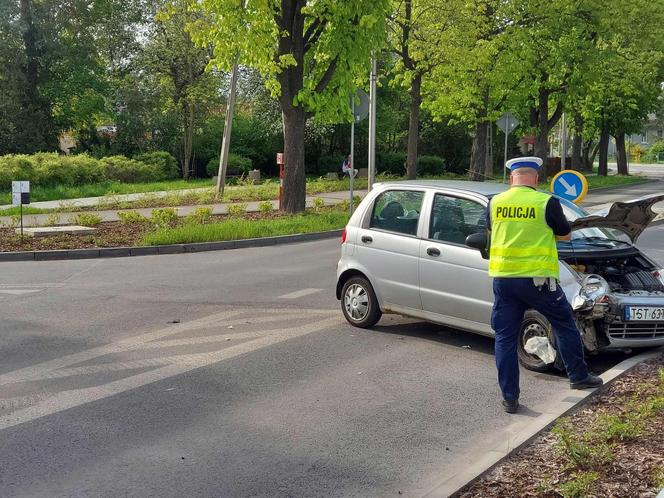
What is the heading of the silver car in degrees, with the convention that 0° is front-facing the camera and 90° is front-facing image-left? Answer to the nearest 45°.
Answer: approximately 315°

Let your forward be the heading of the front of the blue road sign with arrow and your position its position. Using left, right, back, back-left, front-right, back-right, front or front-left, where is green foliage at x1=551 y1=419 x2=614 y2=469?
front

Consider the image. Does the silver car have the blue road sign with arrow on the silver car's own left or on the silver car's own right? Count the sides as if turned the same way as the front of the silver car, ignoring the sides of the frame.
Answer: on the silver car's own left

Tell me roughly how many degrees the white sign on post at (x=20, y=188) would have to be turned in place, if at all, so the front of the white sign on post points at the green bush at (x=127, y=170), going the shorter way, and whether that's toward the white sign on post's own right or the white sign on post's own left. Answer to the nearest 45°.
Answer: approximately 180°

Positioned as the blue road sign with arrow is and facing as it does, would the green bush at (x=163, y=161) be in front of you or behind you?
behind

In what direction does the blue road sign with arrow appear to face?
toward the camera

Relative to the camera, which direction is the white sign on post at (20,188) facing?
toward the camera

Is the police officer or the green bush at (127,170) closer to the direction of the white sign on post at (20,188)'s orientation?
the police officer

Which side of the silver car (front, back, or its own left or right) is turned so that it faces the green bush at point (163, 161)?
back

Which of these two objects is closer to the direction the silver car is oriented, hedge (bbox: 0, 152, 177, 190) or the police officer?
the police officer

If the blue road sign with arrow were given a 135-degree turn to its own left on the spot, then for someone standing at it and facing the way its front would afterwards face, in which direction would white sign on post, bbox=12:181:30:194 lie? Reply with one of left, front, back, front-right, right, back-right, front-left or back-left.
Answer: back-left

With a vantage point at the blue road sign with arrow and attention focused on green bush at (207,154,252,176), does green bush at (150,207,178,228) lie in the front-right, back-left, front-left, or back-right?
front-left

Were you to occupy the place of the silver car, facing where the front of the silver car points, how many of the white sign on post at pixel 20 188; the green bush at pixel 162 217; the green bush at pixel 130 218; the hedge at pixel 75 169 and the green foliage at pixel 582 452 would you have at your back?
4

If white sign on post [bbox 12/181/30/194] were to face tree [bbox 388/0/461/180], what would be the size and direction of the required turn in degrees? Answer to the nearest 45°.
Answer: approximately 135° to its left
